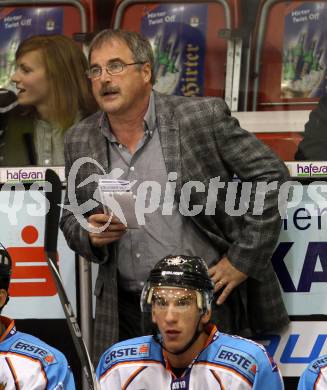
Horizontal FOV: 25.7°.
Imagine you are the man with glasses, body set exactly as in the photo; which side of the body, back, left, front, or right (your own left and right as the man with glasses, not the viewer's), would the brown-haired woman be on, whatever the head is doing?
right

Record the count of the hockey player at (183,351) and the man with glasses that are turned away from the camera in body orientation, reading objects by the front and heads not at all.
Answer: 0

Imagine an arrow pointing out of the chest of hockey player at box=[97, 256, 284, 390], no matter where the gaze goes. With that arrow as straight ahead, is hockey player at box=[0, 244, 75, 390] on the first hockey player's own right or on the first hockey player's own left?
on the first hockey player's own right

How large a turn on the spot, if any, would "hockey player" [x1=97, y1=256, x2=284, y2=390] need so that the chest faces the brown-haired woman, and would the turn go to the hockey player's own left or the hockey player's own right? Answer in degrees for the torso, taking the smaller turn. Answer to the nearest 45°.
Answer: approximately 135° to the hockey player's own right

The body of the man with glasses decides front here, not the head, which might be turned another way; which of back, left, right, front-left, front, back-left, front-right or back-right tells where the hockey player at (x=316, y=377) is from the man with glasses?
left

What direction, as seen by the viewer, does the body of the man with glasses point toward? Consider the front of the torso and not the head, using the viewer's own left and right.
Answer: facing the viewer and to the left of the viewer

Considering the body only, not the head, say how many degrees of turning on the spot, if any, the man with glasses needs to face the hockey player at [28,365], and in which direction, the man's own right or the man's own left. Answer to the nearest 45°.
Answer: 0° — they already face them

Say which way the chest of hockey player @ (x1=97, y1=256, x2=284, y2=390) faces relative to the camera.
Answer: toward the camera
